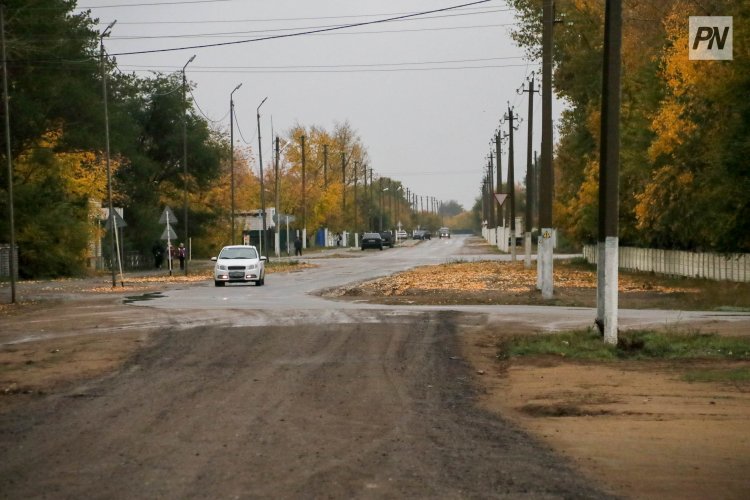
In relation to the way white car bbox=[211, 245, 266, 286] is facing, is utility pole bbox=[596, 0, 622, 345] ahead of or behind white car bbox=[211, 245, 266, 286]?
ahead

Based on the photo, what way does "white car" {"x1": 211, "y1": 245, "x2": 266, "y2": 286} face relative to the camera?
toward the camera

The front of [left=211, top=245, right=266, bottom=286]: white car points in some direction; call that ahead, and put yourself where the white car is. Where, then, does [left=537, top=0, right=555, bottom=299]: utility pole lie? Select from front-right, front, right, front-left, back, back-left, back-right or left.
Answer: front-left

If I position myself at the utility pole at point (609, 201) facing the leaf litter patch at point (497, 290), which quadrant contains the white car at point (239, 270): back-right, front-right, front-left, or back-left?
front-left

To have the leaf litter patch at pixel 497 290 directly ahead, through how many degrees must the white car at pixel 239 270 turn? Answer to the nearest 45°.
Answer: approximately 45° to its left

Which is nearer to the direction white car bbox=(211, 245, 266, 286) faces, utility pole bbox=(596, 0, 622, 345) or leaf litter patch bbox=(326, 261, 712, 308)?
the utility pole

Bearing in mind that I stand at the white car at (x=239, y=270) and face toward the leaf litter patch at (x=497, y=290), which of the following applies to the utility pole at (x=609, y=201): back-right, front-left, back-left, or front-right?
front-right
